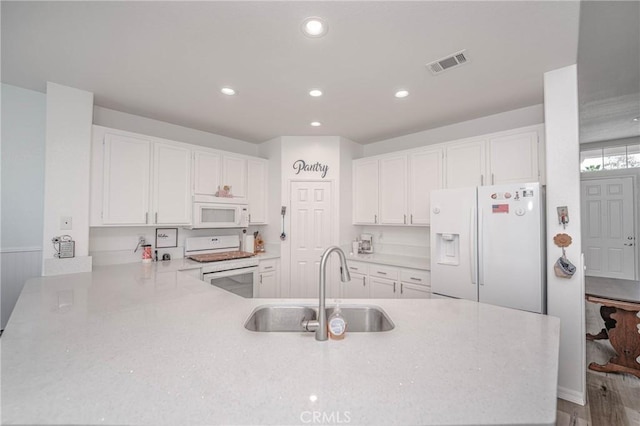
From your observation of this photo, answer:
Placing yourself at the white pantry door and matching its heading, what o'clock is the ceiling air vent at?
The ceiling air vent is roughly at 11 o'clock from the white pantry door.

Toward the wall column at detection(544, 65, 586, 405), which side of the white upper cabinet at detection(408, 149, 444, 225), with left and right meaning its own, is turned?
left

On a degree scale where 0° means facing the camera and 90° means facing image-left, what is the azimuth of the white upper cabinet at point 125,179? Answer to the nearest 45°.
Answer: approximately 315°

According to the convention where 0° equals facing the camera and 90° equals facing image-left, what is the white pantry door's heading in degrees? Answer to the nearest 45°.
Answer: approximately 0°

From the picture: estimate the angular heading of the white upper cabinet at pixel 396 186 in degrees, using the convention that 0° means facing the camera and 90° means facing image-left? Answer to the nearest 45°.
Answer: approximately 45°

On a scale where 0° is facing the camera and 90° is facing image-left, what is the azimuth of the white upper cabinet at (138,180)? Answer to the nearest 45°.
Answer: approximately 315°

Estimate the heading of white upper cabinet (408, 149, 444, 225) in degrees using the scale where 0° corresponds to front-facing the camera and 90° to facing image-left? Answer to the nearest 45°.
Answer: approximately 45°
